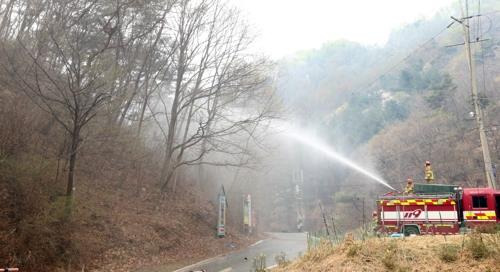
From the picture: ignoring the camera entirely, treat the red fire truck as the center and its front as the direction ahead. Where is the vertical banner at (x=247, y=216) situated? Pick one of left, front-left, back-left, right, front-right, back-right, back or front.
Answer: back-left

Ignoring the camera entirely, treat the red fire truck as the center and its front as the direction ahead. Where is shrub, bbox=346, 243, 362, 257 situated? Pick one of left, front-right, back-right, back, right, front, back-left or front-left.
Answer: right

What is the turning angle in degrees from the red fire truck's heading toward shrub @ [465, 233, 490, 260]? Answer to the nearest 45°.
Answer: approximately 90° to its right

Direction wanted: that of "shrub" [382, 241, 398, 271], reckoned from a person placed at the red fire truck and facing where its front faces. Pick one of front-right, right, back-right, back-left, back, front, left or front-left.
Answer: right

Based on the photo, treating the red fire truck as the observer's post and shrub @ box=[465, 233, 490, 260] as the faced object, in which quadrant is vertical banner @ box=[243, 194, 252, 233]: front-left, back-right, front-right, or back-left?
back-right

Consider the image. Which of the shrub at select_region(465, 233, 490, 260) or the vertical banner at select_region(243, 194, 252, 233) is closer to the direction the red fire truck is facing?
the shrub

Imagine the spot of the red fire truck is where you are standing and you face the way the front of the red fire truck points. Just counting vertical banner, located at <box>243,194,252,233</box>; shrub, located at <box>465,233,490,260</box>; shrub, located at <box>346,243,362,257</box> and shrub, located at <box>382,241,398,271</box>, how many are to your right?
3

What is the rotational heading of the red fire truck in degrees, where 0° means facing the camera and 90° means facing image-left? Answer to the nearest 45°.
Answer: approximately 270°
